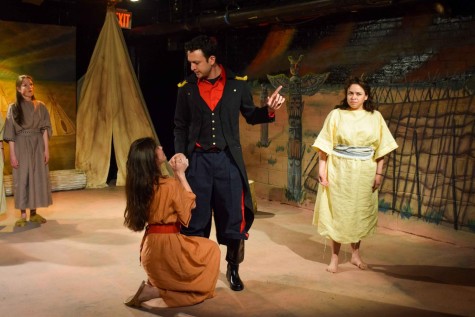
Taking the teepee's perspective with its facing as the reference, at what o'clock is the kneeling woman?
The kneeling woman is roughly at 12 o'clock from the teepee.

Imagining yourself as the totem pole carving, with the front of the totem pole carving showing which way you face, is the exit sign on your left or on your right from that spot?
on your right

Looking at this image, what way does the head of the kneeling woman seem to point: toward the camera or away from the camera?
away from the camera

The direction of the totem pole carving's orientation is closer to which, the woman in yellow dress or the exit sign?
the woman in yellow dress

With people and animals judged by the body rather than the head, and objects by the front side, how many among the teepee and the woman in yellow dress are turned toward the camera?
2

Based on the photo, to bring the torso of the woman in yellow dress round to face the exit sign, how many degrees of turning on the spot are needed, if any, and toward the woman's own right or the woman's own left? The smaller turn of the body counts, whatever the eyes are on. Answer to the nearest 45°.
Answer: approximately 135° to the woman's own right

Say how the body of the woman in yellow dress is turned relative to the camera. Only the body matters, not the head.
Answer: toward the camera

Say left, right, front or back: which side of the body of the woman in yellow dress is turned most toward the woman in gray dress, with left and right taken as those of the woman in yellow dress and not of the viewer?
right

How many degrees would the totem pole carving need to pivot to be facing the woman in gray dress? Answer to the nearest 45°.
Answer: approximately 45° to its right

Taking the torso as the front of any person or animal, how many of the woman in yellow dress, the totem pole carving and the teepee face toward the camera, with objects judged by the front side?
3

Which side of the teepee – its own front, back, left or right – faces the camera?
front

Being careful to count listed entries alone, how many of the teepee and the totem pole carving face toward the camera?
2
